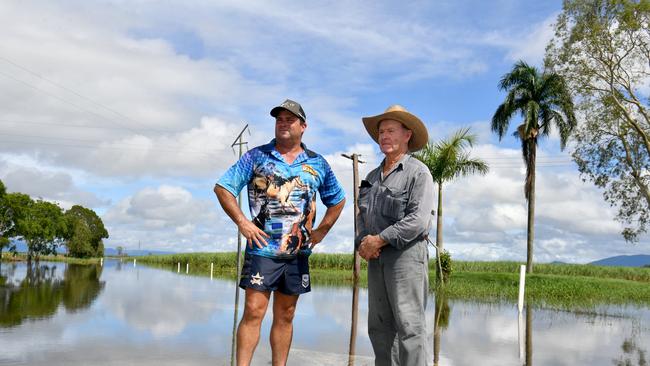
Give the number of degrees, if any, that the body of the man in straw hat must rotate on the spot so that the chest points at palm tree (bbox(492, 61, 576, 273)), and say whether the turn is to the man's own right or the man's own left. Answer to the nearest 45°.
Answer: approximately 135° to the man's own right

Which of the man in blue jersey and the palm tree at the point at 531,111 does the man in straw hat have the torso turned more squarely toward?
the man in blue jersey

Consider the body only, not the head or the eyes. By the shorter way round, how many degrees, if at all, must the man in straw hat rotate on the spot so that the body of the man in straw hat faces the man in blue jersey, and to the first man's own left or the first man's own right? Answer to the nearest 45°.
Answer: approximately 45° to the first man's own right

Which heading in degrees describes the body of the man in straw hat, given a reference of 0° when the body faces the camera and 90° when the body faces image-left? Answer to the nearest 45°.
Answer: approximately 45°

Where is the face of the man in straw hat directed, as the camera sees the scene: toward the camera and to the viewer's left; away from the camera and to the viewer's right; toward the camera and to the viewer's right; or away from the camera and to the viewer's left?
toward the camera and to the viewer's left
